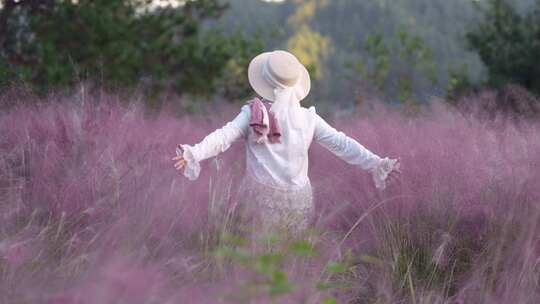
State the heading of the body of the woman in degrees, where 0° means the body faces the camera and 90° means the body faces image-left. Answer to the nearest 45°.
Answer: approximately 180°

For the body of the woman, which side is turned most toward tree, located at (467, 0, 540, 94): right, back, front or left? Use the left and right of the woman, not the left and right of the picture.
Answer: front

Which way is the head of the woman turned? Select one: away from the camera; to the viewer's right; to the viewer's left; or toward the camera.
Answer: away from the camera
